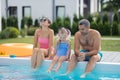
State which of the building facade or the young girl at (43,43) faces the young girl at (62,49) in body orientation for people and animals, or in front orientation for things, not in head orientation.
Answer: the building facade

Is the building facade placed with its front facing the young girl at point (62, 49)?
yes

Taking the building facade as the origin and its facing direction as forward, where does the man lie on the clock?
The man is roughly at 12 o'clock from the building facade.

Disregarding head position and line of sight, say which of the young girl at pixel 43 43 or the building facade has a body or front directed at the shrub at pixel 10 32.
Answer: the building facade

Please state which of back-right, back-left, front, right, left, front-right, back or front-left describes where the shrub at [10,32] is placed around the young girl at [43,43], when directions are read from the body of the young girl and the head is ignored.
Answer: back-right

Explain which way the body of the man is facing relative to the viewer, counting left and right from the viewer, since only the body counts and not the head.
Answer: facing the viewer and to the left of the viewer

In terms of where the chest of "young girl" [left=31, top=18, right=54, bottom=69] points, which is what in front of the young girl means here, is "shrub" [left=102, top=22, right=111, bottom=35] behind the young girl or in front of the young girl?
behind

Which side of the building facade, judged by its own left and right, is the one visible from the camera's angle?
front

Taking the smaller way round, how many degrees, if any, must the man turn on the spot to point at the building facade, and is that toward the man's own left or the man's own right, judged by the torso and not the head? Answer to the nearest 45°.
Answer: approximately 135° to the man's own right

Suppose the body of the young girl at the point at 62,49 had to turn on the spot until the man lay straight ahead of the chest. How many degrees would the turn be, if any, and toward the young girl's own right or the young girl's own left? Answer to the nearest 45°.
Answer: approximately 90° to the young girl's own left

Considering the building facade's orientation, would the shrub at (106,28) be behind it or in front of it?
in front
